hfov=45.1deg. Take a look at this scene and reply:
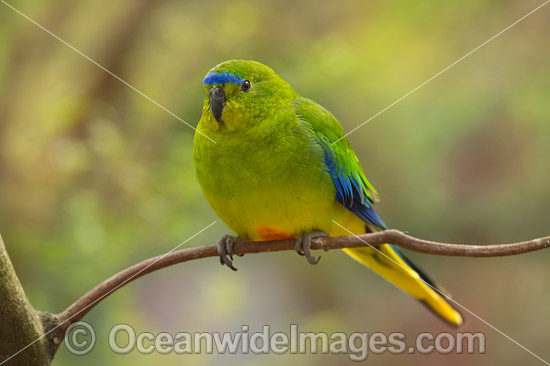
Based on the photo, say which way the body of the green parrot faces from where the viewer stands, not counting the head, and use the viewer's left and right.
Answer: facing the viewer and to the left of the viewer
